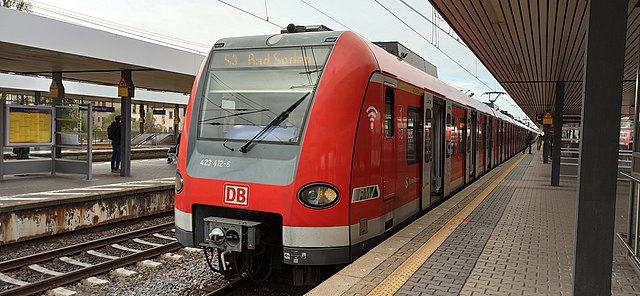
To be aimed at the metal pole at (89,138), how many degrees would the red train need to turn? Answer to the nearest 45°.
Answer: approximately 90° to its right

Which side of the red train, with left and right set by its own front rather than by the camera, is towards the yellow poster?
right

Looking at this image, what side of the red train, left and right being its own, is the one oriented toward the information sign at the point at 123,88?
right

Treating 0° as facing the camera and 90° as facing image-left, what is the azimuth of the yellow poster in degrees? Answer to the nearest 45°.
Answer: approximately 0°

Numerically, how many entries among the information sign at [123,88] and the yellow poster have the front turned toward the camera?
2

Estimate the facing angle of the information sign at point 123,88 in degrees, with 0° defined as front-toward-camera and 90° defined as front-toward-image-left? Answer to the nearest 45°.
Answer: approximately 0°

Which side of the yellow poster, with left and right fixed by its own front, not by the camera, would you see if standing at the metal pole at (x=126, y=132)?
left
